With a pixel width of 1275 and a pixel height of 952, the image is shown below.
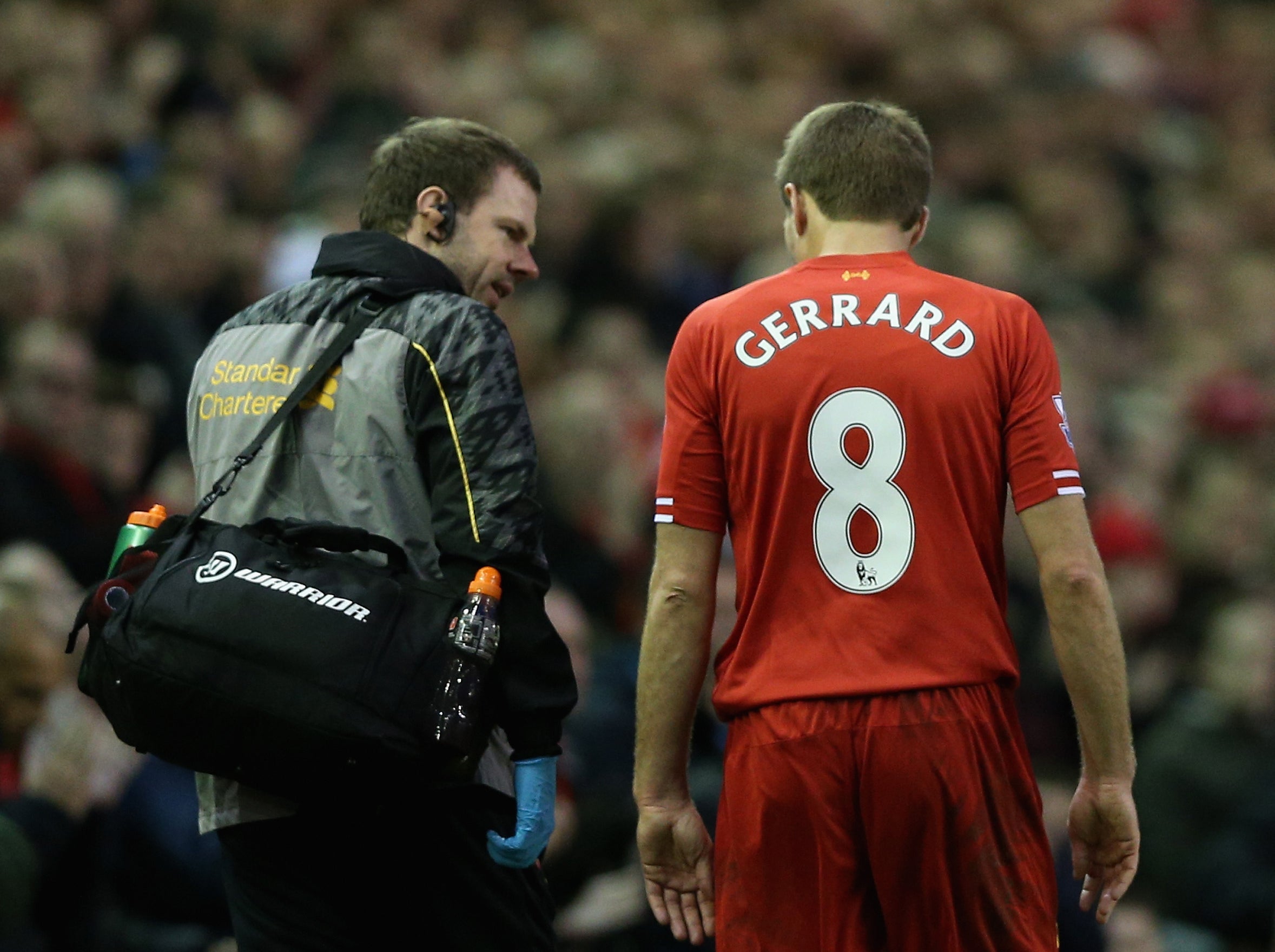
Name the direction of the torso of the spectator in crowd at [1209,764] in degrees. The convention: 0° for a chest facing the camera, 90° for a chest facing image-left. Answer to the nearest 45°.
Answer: approximately 315°

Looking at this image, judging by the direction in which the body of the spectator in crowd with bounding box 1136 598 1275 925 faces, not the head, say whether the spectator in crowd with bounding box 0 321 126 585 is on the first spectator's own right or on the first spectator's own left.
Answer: on the first spectator's own right

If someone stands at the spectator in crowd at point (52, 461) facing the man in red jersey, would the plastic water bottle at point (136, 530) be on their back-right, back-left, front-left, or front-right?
front-right

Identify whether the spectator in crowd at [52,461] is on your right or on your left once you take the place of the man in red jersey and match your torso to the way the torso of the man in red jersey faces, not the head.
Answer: on your left

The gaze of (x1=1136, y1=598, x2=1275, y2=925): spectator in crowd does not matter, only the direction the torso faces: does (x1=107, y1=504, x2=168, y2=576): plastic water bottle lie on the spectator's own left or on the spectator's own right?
on the spectator's own right

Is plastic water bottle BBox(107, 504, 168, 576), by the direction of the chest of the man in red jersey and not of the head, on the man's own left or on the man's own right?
on the man's own left

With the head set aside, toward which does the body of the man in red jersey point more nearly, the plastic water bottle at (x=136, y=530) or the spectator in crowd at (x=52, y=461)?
the spectator in crowd

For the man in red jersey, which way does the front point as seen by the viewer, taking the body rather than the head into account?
away from the camera

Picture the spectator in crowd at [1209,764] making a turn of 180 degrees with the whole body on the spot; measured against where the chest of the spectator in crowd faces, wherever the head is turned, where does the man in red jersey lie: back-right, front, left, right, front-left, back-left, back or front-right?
back-left
